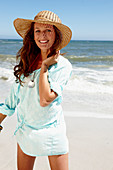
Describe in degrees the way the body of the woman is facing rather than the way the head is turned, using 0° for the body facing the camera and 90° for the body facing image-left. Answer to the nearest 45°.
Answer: approximately 45°
